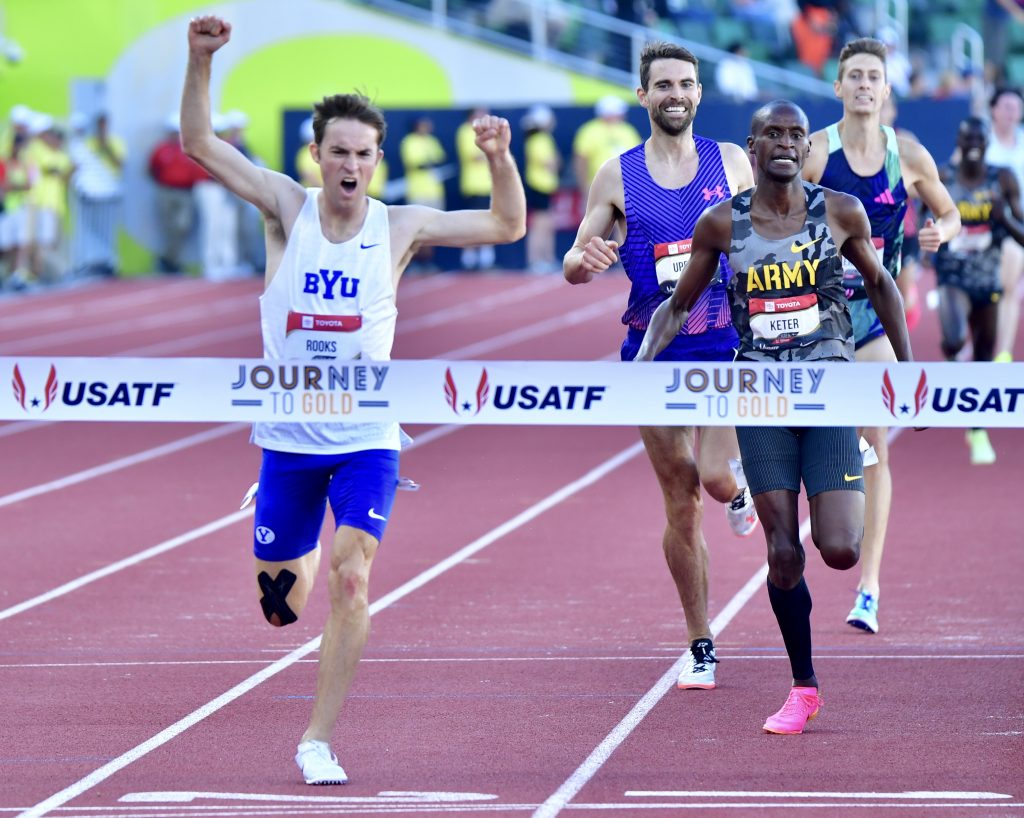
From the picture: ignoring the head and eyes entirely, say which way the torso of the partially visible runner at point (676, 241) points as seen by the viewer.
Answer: toward the camera

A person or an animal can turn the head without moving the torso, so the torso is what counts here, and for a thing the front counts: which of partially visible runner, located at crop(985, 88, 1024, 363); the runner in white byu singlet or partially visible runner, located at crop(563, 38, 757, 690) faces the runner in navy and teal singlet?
partially visible runner, located at crop(985, 88, 1024, 363)

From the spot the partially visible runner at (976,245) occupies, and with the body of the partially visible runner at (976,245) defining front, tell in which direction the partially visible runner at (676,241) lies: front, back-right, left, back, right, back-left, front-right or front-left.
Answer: front

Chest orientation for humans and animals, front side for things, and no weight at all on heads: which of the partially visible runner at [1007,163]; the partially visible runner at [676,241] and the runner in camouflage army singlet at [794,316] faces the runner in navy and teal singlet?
the partially visible runner at [1007,163]

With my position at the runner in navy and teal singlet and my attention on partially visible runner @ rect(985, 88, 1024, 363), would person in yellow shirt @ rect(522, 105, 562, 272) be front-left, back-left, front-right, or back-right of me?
front-left

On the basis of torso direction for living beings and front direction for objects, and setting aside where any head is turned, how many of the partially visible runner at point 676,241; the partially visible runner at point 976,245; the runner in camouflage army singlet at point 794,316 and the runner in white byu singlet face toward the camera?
4

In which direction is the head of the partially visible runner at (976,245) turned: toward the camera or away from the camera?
toward the camera

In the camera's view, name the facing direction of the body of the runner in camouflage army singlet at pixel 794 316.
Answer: toward the camera

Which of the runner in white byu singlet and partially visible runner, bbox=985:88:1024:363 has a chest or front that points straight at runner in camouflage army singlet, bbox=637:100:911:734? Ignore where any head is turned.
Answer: partially visible runner, bbox=985:88:1024:363

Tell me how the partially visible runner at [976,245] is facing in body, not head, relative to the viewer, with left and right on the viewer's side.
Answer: facing the viewer

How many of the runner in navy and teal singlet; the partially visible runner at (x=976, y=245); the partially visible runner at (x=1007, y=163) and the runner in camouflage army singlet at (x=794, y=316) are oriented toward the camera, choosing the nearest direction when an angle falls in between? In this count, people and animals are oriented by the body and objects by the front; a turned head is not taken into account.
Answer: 4

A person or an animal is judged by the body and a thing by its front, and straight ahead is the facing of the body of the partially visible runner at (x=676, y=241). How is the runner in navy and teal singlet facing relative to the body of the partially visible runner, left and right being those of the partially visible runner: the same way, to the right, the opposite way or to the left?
the same way

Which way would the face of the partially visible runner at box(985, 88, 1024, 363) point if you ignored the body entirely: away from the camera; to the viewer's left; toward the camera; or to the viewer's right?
toward the camera

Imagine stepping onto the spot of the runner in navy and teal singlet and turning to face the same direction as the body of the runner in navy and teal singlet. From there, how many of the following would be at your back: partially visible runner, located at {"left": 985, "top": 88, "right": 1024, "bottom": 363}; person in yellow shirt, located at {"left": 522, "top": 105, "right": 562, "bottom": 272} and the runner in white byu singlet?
2

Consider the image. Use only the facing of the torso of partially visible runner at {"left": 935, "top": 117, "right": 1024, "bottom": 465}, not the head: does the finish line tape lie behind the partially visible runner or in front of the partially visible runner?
in front

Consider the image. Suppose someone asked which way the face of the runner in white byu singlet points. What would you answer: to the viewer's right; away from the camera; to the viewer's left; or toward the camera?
toward the camera

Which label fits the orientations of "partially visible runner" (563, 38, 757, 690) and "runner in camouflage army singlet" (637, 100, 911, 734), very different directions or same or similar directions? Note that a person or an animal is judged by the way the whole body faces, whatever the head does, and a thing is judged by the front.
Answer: same or similar directions
